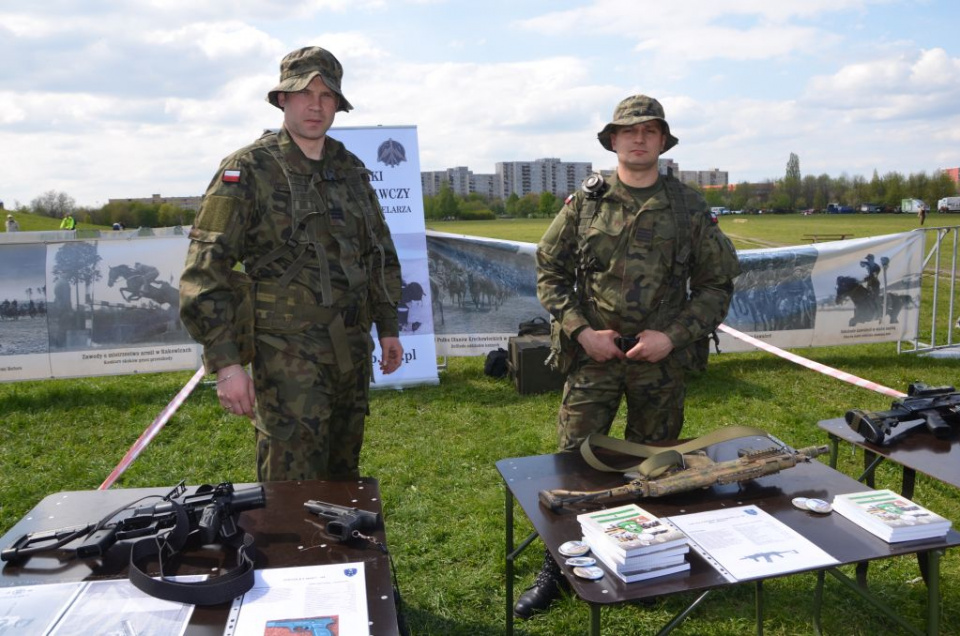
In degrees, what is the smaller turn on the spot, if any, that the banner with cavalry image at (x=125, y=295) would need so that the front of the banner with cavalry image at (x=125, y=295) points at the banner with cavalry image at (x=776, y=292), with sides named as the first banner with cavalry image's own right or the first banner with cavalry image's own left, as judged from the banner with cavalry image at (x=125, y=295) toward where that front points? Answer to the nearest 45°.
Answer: approximately 90° to the first banner with cavalry image's own left

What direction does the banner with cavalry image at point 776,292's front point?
toward the camera

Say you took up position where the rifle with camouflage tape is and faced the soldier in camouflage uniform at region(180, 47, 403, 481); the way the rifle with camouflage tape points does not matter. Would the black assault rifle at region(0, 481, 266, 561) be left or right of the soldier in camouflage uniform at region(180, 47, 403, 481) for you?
left

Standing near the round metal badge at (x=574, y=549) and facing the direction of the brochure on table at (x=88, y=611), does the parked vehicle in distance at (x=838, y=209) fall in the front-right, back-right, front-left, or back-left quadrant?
back-right

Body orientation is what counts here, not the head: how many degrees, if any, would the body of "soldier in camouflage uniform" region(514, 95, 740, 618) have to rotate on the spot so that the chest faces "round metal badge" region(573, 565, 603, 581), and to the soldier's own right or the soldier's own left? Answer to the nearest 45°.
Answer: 0° — they already face it

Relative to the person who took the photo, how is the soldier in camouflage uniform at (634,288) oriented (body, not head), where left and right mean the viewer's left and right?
facing the viewer

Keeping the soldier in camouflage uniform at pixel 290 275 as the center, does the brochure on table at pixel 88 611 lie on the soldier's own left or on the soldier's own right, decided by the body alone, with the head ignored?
on the soldier's own right

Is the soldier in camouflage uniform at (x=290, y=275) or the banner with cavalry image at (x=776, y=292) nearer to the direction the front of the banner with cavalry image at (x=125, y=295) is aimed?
the soldier in camouflage uniform

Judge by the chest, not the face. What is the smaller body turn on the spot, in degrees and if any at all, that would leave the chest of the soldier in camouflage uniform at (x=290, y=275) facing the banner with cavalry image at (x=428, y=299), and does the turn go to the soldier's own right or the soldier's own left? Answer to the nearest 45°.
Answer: approximately 135° to the soldier's own left

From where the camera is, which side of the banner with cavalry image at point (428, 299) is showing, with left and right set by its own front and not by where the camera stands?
front

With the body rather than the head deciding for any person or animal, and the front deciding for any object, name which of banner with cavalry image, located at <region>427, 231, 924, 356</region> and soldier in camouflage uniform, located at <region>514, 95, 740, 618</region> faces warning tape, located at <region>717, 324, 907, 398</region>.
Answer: the banner with cavalry image
